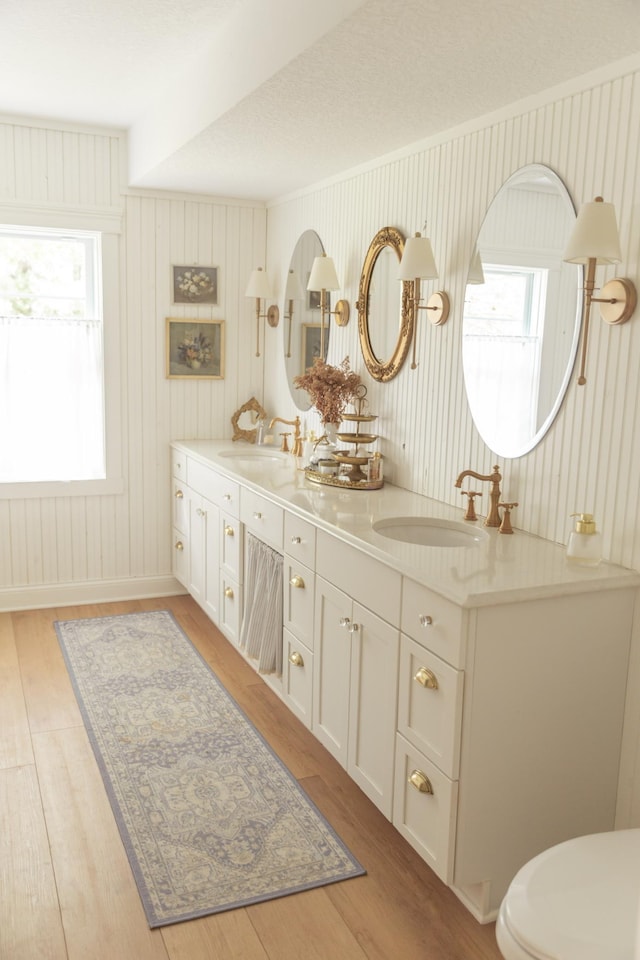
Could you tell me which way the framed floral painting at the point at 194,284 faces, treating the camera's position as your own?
facing the viewer

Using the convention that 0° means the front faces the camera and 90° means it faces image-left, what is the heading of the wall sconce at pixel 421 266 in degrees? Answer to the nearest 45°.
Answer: approximately 45°

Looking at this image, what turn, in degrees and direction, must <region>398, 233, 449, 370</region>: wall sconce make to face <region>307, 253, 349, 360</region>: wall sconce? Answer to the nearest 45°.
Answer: approximately 90° to its right

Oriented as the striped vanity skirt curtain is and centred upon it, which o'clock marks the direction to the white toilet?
The white toilet is roughly at 10 o'clock from the striped vanity skirt curtain.

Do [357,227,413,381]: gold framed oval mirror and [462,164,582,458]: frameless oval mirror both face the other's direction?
no

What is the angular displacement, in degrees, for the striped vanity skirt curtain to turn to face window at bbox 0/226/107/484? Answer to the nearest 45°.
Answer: approximately 90° to its right

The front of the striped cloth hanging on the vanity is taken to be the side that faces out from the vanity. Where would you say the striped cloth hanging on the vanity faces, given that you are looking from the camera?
facing the viewer and to the left of the viewer

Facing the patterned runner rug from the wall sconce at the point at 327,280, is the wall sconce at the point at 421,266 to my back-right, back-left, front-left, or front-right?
front-left

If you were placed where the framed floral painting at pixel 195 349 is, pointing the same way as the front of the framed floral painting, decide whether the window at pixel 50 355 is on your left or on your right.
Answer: on your right

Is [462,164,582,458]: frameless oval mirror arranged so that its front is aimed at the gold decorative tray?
no

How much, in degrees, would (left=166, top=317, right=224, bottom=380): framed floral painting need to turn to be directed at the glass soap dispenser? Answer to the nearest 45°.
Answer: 0° — it already faces it

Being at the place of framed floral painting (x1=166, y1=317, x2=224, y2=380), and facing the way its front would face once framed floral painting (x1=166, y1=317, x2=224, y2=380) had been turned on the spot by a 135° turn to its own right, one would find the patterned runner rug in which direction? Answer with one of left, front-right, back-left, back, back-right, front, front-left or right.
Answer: back-left

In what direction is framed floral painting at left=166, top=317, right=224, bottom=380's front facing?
toward the camera

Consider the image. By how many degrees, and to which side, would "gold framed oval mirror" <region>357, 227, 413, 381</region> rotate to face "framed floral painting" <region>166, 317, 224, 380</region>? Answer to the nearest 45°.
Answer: approximately 90° to its right

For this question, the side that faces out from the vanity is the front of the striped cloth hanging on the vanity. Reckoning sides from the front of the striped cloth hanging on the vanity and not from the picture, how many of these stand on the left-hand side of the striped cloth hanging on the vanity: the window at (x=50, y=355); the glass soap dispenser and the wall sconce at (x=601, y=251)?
2
